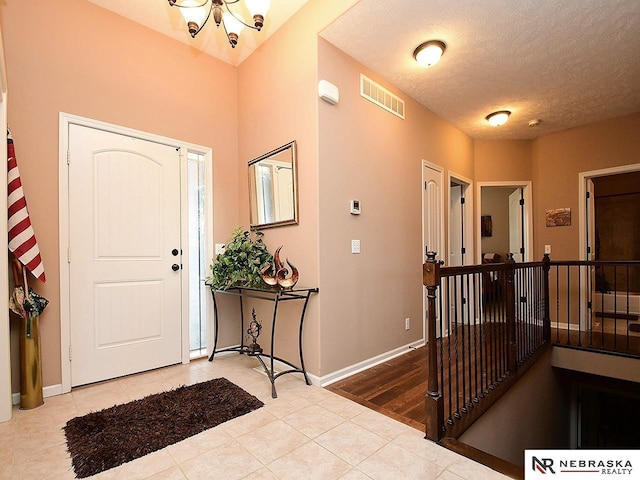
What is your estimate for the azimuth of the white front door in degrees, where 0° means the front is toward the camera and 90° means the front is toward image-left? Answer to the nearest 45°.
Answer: approximately 315°

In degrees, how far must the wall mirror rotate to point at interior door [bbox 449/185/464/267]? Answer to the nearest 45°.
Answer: approximately 180°

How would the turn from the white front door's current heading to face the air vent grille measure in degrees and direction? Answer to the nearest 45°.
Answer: approximately 45° to its left

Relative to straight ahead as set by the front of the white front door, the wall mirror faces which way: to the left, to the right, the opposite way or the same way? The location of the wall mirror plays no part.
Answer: to the right

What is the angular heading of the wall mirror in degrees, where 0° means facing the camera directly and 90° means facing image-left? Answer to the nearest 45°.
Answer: approximately 45°
